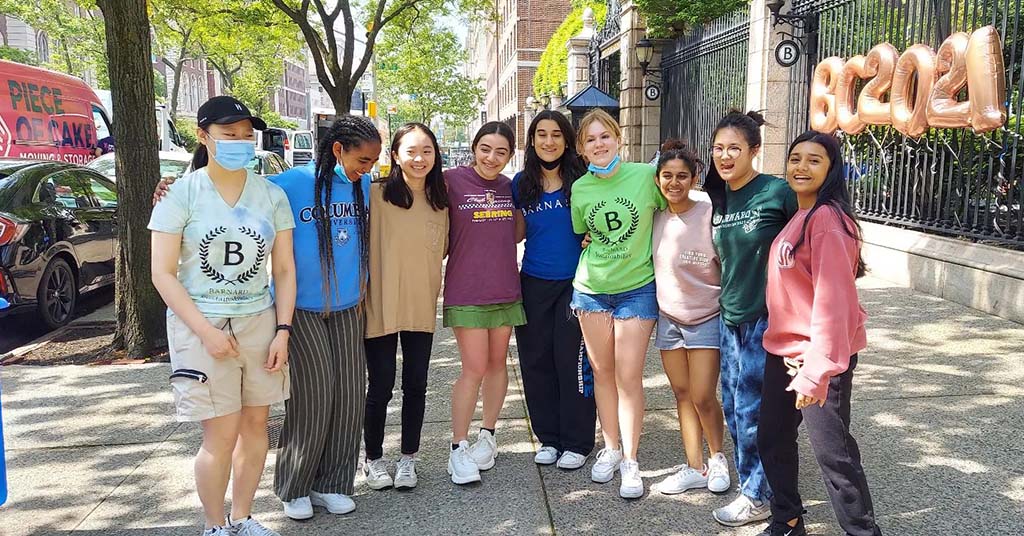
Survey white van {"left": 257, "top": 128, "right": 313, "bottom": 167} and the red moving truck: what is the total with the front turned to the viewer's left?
0

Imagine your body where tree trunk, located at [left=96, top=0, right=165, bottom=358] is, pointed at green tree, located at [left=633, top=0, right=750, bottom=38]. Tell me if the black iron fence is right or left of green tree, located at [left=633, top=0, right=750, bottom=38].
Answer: right

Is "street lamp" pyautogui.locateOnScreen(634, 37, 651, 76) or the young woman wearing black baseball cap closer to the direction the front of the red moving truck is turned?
the street lamp

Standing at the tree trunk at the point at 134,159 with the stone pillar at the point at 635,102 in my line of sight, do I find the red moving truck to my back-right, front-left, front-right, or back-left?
front-left

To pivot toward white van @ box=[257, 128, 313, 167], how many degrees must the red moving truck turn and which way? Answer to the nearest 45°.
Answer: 0° — it already faces it

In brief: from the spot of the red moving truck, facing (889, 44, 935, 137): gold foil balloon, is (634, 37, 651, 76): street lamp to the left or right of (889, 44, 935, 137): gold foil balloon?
left

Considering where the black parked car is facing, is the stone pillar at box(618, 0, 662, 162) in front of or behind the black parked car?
in front

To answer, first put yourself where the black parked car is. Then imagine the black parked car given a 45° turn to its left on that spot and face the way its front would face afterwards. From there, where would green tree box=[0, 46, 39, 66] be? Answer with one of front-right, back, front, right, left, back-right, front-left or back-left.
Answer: front

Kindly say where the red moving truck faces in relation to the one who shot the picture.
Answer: facing away from the viewer and to the right of the viewer

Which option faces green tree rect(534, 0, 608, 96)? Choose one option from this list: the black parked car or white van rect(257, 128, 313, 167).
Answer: the black parked car

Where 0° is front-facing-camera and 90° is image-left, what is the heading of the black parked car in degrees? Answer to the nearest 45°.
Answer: approximately 225°

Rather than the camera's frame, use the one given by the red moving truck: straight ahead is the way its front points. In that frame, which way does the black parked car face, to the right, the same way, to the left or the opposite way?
the same way
